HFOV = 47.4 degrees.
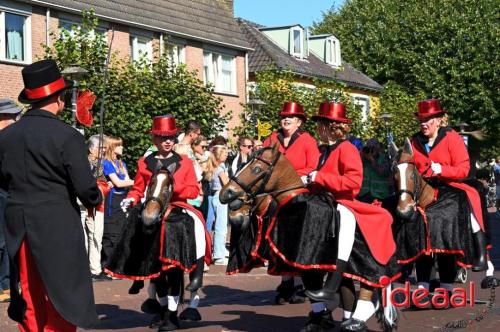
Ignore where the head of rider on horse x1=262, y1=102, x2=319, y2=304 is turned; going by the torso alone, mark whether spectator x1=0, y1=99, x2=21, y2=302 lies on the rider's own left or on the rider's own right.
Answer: on the rider's own right

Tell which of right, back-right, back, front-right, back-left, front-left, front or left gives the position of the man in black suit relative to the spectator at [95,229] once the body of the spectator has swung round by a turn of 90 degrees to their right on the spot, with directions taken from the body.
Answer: front

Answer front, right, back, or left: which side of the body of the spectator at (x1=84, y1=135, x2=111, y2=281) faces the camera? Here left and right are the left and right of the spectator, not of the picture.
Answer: right

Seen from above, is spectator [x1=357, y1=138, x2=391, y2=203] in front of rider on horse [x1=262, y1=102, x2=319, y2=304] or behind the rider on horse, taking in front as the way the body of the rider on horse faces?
behind

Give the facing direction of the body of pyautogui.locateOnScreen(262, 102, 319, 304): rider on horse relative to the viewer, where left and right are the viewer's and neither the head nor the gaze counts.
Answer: facing the viewer and to the left of the viewer

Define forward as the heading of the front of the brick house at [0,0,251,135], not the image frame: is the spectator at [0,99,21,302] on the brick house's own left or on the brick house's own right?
on the brick house's own right

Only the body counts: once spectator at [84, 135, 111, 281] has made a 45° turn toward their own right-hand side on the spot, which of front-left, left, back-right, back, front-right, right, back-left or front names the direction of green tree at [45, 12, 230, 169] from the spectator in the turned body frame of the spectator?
back-left

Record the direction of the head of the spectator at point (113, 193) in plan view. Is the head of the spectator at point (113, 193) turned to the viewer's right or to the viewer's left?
to the viewer's right

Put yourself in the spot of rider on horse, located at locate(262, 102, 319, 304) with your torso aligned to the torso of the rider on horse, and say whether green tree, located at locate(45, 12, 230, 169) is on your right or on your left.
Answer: on your right

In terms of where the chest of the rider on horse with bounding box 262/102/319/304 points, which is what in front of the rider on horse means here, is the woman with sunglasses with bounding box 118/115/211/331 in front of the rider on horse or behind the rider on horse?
in front
